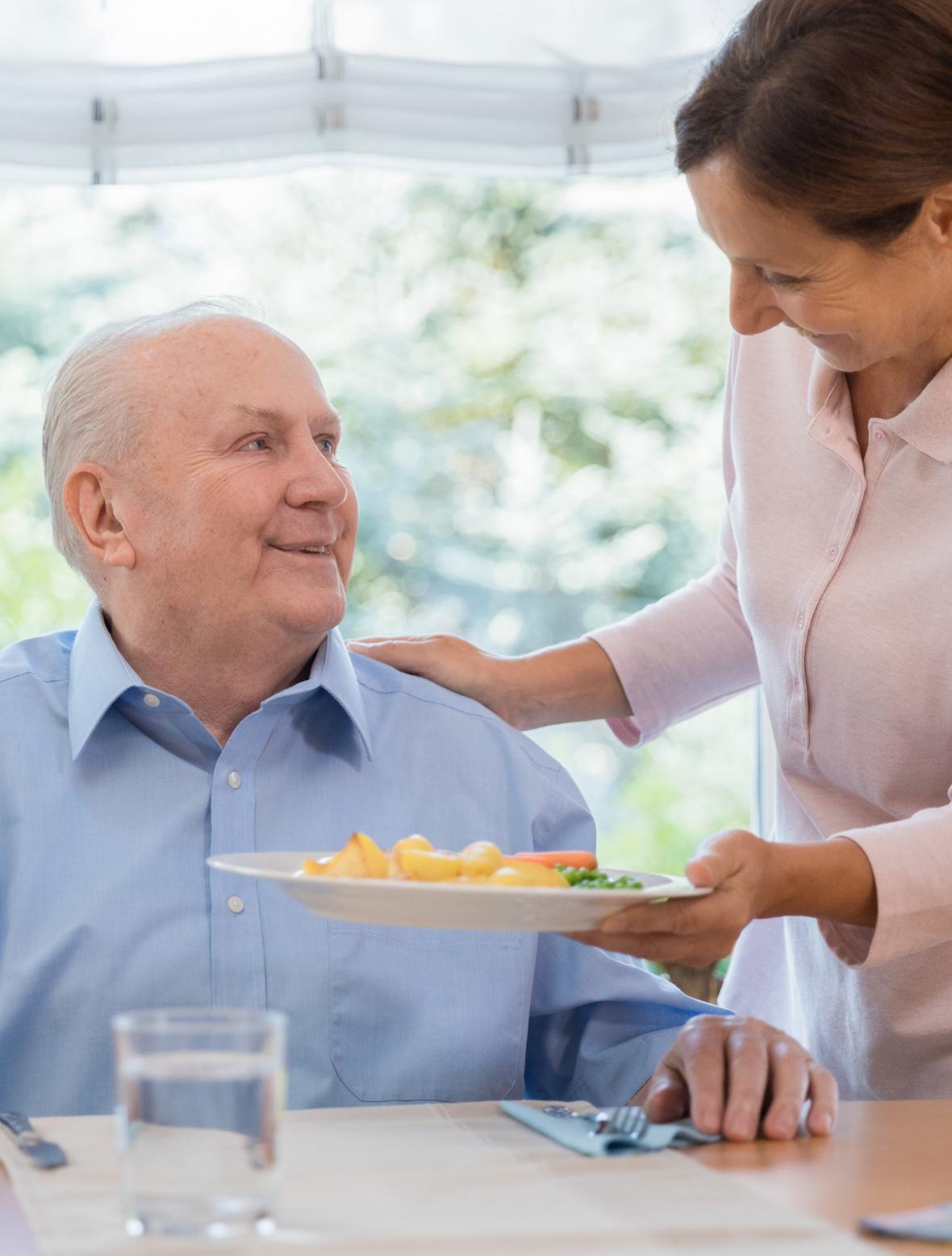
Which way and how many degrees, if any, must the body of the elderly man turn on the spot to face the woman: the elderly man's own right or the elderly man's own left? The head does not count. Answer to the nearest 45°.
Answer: approximately 90° to the elderly man's own left

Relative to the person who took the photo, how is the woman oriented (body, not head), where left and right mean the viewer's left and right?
facing the viewer and to the left of the viewer

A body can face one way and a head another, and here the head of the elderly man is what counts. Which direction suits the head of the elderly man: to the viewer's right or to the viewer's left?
to the viewer's right

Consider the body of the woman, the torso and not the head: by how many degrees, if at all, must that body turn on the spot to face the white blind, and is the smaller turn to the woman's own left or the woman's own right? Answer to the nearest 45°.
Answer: approximately 90° to the woman's own right

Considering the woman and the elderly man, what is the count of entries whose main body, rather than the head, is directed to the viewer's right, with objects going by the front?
0

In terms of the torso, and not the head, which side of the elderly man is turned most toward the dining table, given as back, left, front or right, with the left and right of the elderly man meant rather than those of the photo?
front

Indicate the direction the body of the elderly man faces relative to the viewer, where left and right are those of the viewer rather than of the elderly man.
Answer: facing the viewer

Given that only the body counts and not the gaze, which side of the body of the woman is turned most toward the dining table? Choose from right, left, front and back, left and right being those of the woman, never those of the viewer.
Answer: front

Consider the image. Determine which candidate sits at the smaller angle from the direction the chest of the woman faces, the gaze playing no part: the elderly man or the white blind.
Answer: the elderly man

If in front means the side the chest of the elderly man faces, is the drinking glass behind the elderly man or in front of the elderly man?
in front

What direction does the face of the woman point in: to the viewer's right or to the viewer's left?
to the viewer's left
